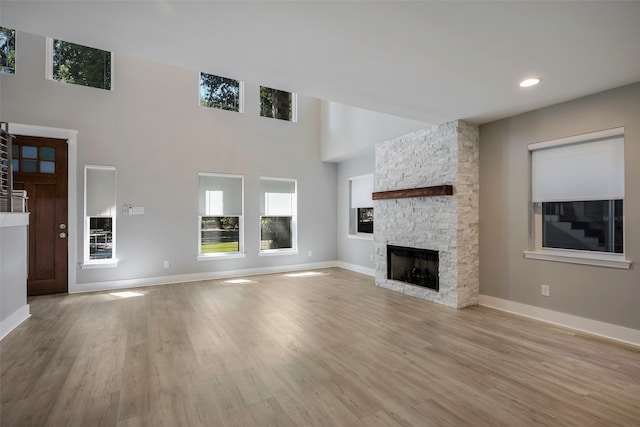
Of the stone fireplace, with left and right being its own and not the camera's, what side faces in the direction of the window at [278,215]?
right

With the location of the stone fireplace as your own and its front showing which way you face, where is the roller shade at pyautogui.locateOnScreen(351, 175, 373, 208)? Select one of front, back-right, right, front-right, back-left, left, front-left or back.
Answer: right

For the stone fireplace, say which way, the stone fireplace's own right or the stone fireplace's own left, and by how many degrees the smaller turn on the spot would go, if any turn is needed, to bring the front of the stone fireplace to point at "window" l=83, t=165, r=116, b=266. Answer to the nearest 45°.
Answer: approximately 45° to the stone fireplace's own right

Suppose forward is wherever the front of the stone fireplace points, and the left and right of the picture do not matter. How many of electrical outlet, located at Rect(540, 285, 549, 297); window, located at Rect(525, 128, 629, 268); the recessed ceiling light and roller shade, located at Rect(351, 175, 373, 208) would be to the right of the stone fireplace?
1

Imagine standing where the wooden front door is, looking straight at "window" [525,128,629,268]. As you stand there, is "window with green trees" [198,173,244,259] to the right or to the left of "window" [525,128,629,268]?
left

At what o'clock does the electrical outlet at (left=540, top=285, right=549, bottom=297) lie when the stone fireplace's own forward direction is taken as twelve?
The electrical outlet is roughly at 8 o'clock from the stone fireplace.

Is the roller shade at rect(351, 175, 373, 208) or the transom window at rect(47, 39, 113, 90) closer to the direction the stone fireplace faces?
the transom window

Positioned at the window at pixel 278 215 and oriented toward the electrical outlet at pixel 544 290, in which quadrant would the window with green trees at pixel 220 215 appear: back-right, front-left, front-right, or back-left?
back-right

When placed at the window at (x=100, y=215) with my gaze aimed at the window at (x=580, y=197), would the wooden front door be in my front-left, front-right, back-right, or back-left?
back-right

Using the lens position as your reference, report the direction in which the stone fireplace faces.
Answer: facing the viewer and to the left of the viewer

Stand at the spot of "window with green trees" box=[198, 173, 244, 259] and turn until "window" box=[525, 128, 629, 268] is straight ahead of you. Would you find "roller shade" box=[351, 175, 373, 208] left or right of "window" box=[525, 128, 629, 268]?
left

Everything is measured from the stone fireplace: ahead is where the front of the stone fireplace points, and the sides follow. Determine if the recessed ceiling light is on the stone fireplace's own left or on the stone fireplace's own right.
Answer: on the stone fireplace's own left
